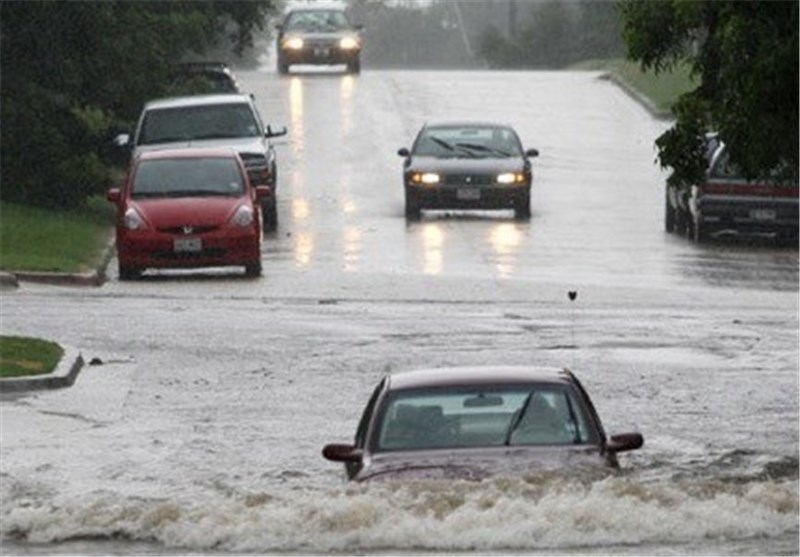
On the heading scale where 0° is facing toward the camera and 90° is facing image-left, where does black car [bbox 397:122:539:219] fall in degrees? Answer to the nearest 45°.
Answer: approximately 0°

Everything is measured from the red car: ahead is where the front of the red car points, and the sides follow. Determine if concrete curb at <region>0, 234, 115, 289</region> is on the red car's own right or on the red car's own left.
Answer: on the red car's own right

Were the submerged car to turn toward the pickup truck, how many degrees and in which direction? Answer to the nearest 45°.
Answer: approximately 180°

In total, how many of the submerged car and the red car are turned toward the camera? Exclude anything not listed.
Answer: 2

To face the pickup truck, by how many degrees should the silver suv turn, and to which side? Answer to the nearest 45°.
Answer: approximately 90° to its left

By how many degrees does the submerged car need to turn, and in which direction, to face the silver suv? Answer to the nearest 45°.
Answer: approximately 180°

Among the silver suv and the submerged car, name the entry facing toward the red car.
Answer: the silver suv

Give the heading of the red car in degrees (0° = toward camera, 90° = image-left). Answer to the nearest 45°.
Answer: approximately 0°

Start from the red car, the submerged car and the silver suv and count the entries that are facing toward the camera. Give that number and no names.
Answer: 3
